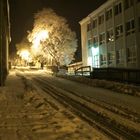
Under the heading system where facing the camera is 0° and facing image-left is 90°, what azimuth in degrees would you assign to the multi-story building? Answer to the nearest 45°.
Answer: approximately 45°
